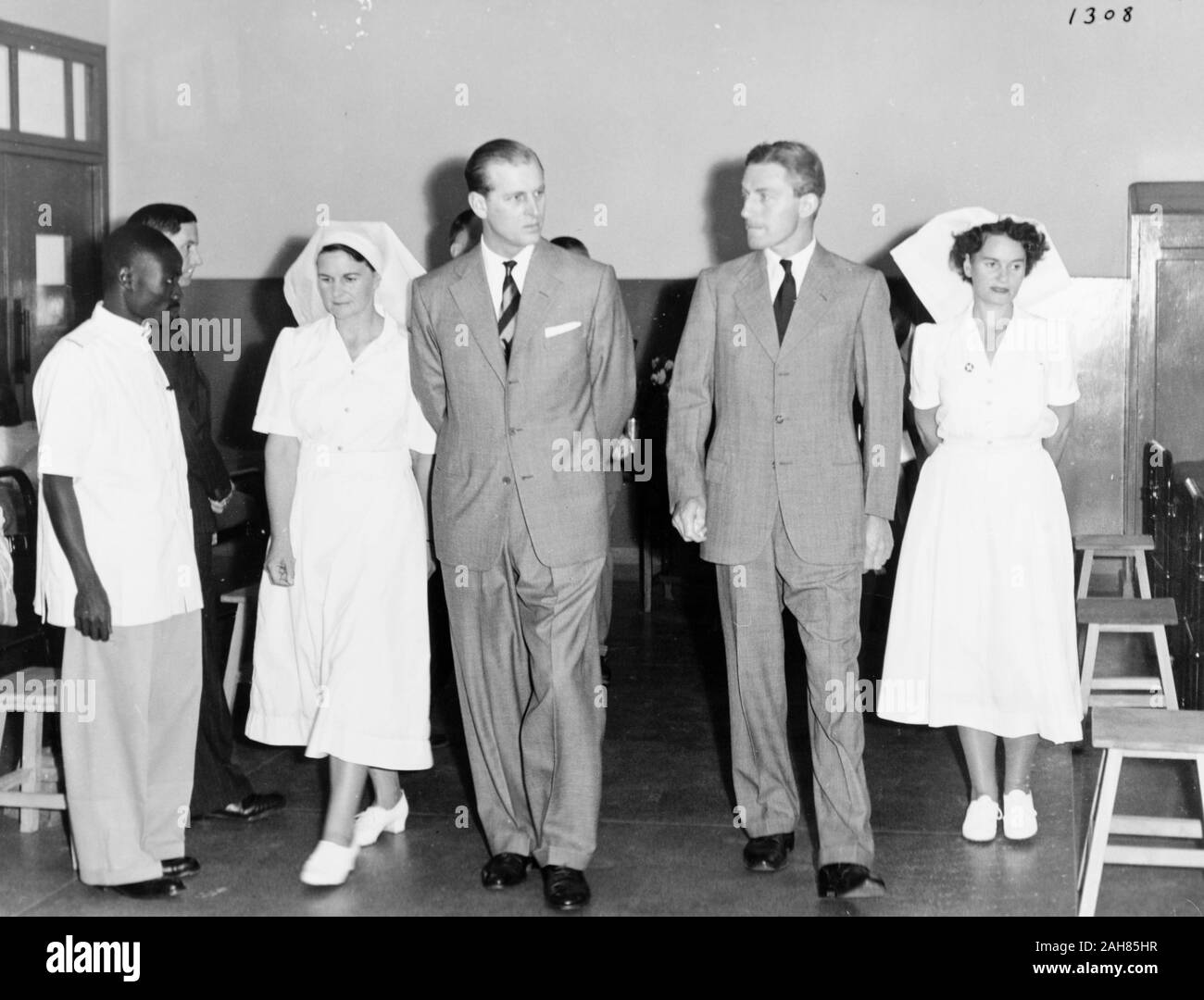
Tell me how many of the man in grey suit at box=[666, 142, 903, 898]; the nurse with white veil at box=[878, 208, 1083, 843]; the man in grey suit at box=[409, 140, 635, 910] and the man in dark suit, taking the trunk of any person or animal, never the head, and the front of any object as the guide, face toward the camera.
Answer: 3

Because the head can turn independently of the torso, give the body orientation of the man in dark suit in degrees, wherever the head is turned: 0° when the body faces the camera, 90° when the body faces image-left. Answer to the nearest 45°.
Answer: approximately 270°

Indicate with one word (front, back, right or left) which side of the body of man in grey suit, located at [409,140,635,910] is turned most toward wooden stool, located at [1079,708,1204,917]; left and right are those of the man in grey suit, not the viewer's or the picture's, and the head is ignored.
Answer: left

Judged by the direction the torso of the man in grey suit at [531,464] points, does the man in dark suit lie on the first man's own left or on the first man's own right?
on the first man's own right

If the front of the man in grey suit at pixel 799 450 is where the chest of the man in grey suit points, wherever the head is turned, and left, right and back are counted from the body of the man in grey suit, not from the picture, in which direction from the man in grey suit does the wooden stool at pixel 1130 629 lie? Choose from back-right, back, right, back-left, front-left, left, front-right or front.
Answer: back-left

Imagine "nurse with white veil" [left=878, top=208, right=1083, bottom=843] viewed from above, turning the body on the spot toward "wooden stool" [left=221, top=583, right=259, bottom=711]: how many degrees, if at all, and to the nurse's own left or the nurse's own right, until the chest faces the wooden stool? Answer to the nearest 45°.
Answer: approximately 90° to the nurse's own right

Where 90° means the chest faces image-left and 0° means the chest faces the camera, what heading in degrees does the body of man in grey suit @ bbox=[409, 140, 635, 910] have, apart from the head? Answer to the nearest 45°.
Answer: approximately 0°

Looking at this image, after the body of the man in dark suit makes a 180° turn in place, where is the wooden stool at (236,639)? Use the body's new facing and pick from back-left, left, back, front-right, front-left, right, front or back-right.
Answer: right

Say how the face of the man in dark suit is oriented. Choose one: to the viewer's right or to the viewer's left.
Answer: to the viewer's right

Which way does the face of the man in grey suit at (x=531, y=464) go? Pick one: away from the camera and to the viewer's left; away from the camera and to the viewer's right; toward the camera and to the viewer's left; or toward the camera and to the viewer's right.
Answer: toward the camera and to the viewer's right

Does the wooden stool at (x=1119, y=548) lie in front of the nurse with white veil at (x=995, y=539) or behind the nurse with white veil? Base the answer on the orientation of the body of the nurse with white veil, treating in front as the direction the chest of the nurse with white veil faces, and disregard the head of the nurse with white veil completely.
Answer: behind
